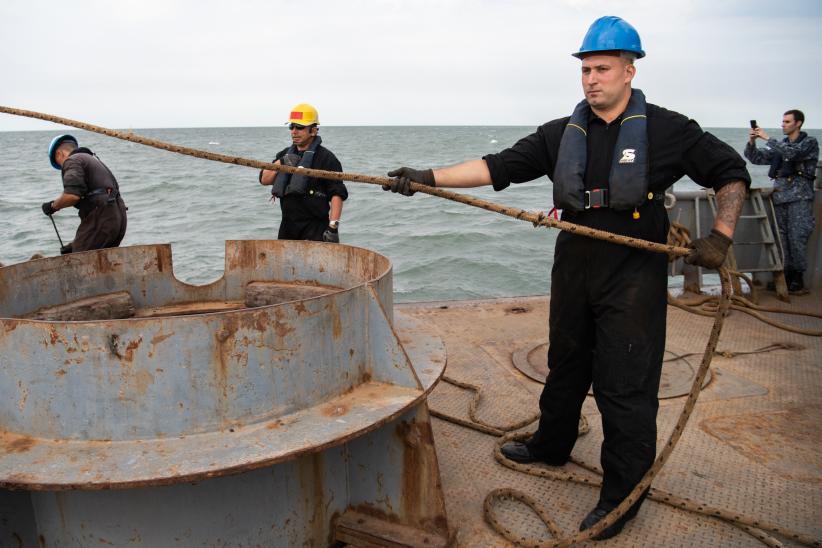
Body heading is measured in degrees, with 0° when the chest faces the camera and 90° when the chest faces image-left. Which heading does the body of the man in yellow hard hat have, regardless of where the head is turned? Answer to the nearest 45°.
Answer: approximately 45°

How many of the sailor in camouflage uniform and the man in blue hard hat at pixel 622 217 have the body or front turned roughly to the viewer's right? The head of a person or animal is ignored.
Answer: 0

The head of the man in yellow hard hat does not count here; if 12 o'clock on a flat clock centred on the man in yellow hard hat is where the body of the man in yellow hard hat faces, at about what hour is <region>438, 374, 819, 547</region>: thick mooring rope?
The thick mooring rope is roughly at 10 o'clock from the man in yellow hard hat.

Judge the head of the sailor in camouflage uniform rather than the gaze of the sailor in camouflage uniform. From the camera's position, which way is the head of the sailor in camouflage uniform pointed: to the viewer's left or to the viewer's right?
to the viewer's left

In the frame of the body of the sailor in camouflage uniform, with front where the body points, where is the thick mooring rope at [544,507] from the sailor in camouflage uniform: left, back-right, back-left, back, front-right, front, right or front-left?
front-left

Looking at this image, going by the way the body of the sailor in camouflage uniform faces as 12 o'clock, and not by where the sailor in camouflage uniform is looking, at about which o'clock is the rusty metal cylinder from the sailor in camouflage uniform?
The rusty metal cylinder is roughly at 11 o'clock from the sailor in camouflage uniform.

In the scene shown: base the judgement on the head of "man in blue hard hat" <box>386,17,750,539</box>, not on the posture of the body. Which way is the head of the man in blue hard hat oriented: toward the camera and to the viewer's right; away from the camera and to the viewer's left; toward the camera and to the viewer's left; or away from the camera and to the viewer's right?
toward the camera and to the viewer's left

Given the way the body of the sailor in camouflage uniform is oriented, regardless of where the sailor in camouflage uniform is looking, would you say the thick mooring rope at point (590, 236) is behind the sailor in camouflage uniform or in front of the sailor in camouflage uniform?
in front

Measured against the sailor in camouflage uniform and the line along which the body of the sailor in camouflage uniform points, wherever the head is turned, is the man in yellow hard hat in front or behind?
in front

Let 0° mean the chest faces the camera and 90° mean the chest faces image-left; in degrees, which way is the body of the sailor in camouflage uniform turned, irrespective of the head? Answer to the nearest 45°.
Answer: approximately 45°

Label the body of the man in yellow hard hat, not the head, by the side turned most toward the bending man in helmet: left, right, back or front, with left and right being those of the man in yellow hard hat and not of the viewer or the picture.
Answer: right
